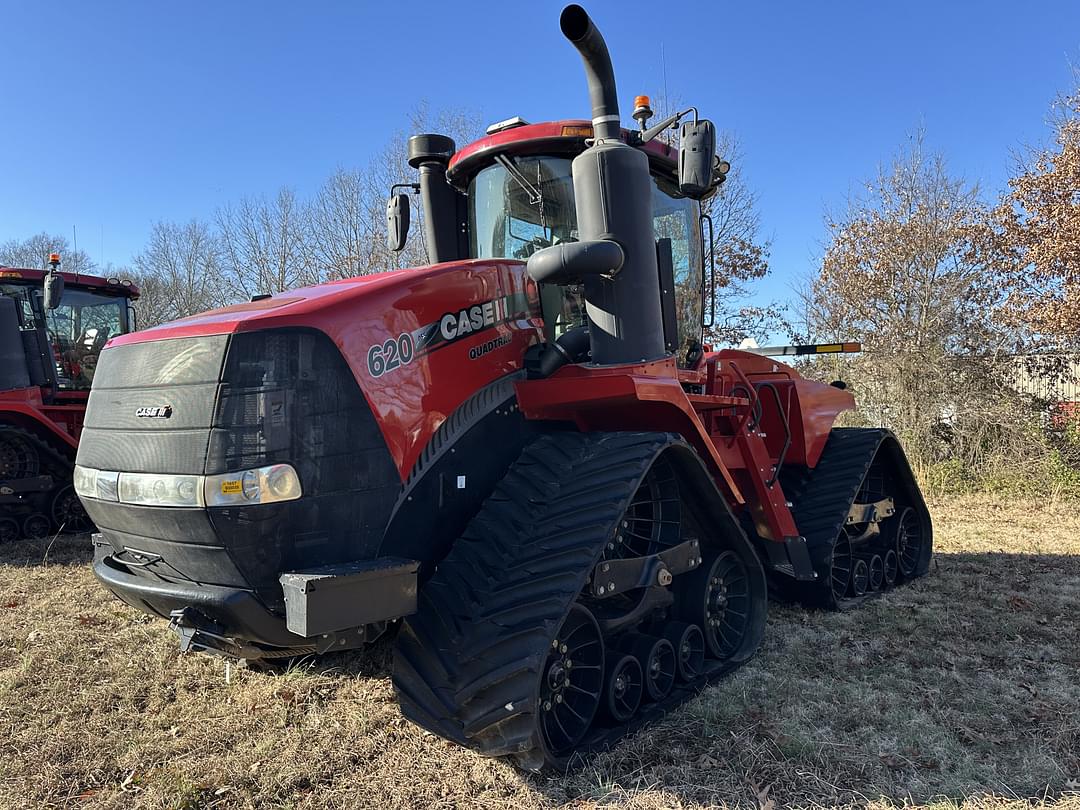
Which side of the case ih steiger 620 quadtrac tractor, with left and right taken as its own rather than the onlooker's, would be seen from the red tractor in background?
right

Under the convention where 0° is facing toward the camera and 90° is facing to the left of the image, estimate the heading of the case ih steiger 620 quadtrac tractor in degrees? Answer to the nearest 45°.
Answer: approximately 45°

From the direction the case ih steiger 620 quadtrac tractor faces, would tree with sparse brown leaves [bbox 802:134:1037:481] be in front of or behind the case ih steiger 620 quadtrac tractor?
behind
